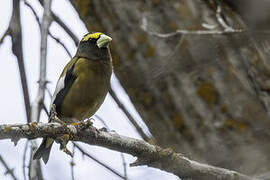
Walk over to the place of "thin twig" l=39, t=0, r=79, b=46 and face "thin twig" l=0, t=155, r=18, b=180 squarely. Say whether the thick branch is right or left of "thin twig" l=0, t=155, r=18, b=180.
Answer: left

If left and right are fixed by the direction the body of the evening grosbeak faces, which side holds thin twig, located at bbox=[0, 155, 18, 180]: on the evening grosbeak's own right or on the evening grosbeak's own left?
on the evening grosbeak's own right

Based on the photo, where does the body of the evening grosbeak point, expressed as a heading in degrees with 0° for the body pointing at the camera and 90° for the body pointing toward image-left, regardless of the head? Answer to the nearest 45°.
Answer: approximately 315°
